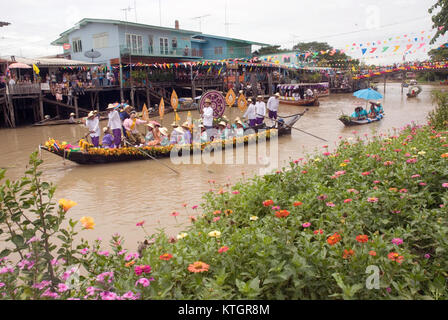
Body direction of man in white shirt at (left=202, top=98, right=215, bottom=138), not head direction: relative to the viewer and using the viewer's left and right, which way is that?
facing the viewer and to the left of the viewer

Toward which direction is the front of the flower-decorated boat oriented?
to the viewer's left

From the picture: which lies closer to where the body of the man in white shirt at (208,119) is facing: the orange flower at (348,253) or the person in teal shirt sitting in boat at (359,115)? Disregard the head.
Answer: the orange flower

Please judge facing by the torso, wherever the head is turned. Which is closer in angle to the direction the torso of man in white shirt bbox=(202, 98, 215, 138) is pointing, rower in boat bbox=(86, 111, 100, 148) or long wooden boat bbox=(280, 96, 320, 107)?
the rower in boat

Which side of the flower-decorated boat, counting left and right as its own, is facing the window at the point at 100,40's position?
right

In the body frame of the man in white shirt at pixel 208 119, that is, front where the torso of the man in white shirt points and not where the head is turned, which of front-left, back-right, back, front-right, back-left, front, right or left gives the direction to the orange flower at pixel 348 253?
front-left

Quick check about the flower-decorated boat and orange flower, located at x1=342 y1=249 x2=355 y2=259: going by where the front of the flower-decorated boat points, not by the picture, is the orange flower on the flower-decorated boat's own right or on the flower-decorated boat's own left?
on the flower-decorated boat's own left

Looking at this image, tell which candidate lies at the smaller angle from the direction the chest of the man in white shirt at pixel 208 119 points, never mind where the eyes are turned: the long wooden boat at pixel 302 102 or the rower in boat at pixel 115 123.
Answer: the rower in boat

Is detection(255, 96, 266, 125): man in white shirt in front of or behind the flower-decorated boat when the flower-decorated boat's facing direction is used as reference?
behind
